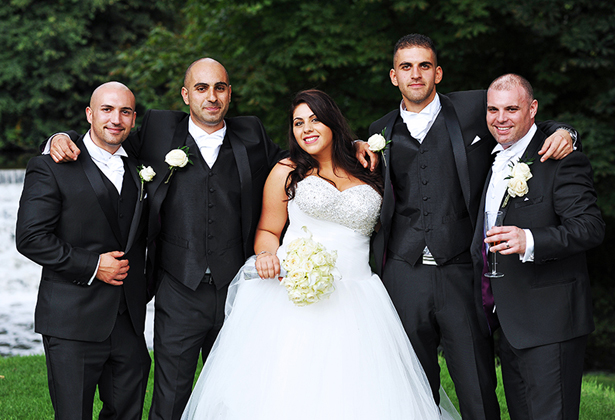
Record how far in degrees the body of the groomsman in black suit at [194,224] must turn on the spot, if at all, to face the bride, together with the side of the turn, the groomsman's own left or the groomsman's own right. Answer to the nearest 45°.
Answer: approximately 45° to the groomsman's own left

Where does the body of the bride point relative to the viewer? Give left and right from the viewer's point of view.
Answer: facing the viewer

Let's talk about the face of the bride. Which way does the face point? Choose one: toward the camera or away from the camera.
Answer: toward the camera

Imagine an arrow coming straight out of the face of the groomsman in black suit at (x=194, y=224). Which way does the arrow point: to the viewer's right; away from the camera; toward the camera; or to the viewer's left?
toward the camera

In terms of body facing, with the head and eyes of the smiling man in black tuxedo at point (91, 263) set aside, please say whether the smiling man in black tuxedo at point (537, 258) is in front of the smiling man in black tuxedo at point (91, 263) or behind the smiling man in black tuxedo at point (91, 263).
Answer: in front

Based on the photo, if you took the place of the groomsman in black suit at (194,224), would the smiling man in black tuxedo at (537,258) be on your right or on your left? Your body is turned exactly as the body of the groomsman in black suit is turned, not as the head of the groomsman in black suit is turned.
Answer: on your left

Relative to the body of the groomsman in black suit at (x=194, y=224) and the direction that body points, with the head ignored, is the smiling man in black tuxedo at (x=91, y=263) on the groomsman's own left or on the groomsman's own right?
on the groomsman's own right

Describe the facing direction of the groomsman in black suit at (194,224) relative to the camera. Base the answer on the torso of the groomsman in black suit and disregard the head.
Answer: toward the camera

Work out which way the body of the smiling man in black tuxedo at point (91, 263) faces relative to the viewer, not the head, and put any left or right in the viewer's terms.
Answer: facing the viewer and to the right of the viewer

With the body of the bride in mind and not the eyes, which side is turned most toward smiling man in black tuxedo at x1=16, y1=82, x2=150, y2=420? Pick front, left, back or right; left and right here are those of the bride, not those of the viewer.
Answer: right

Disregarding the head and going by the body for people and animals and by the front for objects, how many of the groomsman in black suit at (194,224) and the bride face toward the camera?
2

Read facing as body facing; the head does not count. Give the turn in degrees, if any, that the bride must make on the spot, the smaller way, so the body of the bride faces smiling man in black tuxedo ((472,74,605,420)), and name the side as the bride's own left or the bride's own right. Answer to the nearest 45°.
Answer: approximately 90° to the bride's own left
